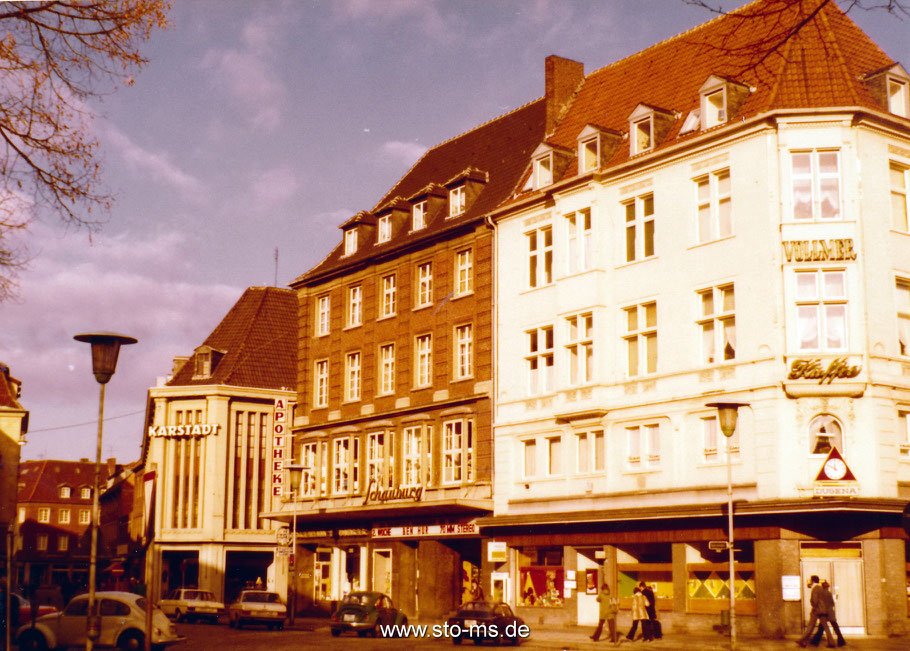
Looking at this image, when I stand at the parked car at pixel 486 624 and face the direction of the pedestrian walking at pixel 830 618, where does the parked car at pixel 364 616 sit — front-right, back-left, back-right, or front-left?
back-left

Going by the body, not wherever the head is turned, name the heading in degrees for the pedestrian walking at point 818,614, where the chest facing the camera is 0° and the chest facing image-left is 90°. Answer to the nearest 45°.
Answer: approximately 90°

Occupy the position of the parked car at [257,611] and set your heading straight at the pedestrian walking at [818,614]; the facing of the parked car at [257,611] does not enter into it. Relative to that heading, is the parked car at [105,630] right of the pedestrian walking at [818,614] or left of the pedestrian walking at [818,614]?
right

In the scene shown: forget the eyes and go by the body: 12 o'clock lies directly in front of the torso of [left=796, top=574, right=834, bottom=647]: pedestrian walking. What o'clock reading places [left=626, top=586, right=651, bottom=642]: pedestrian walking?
[left=626, top=586, right=651, bottom=642]: pedestrian walking is roughly at 1 o'clock from [left=796, top=574, right=834, bottom=647]: pedestrian walking.

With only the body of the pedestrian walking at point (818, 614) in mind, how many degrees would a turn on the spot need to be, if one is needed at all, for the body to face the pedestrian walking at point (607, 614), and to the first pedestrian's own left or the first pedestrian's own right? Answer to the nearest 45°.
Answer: approximately 45° to the first pedestrian's own right

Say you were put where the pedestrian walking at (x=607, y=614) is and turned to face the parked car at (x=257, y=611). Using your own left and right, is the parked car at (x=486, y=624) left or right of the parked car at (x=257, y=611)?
left
